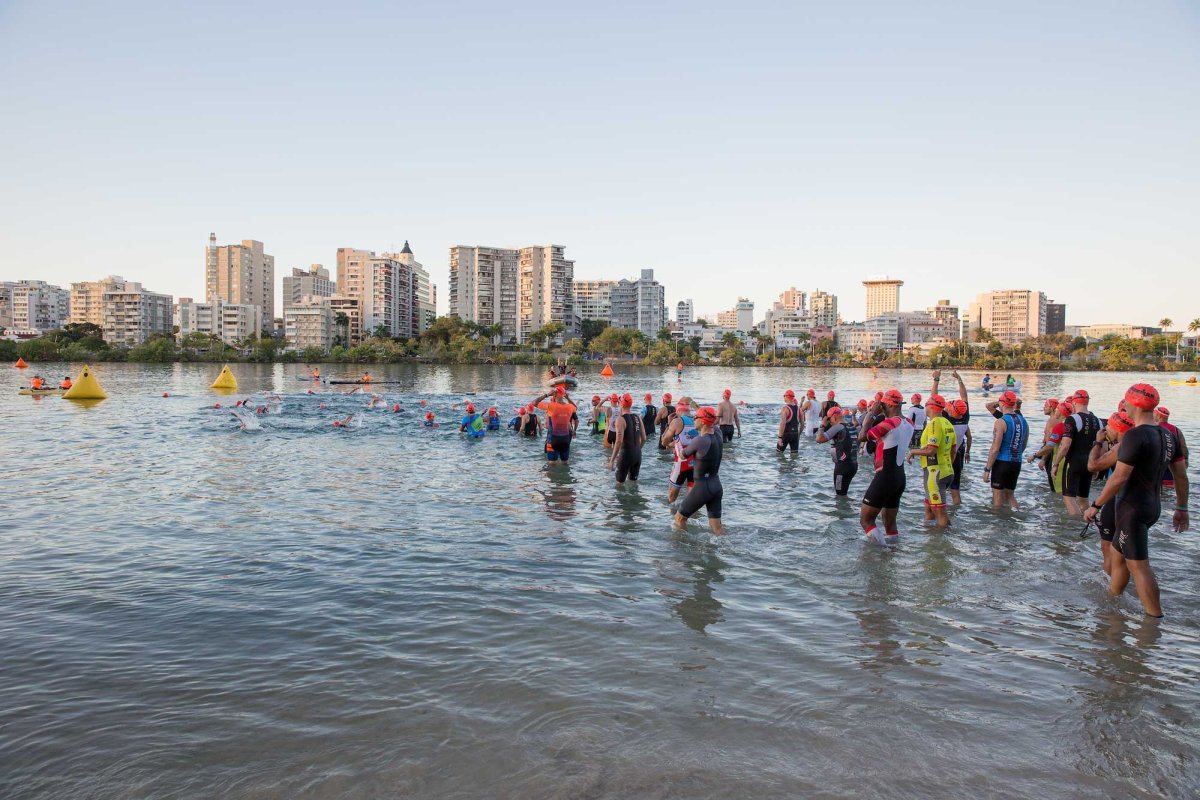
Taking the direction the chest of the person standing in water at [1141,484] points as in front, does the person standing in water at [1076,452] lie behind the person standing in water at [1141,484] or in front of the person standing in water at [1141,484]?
in front

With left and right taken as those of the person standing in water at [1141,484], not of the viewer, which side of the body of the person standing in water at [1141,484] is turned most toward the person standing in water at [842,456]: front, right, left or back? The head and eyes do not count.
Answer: front

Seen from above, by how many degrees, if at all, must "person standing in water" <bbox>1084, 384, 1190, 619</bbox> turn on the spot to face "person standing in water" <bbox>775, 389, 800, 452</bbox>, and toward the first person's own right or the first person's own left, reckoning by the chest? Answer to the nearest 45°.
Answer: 0° — they already face them

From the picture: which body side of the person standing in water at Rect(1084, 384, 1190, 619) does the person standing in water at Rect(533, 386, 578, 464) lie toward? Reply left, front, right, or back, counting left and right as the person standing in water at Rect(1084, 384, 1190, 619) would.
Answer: front

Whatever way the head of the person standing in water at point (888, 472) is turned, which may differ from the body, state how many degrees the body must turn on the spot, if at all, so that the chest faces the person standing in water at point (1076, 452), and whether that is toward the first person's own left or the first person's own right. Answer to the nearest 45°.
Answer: approximately 90° to the first person's own right

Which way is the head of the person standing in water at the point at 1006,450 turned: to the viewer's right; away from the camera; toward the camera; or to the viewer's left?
away from the camera

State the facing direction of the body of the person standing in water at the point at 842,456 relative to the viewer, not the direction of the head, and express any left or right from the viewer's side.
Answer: facing away from the viewer and to the left of the viewer

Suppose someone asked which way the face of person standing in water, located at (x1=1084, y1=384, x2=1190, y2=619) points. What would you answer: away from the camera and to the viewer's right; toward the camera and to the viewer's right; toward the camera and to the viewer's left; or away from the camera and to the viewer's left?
away from the camera and to the viewer's left

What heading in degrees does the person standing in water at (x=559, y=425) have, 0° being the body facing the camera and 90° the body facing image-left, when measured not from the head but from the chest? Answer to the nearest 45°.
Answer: approximately 180°

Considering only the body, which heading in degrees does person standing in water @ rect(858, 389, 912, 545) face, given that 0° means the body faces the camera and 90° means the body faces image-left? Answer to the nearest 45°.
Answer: approximately 135°
